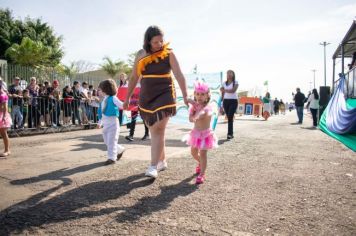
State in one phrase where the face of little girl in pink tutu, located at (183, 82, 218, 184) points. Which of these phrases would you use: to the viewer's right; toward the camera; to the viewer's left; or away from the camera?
toward the camera

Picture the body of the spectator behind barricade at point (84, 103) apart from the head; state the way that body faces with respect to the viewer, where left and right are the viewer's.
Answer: facing the viewer and to the right of the viewer

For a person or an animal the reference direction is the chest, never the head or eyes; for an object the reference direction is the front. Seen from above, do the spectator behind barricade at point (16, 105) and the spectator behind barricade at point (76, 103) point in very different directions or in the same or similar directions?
same or similar directions

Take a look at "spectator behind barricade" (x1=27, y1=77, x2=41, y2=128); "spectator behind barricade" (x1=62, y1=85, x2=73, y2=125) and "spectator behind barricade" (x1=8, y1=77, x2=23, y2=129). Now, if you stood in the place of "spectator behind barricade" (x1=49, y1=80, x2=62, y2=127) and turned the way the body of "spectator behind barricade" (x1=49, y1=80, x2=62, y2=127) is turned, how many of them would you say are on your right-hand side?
2

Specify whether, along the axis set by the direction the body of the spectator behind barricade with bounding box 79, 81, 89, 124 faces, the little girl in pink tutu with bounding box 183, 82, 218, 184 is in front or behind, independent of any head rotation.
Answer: in front

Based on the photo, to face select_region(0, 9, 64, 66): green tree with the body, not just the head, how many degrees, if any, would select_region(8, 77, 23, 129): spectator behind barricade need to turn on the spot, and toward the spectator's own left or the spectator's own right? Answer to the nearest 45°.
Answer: approximately 135° to the spectator's own left

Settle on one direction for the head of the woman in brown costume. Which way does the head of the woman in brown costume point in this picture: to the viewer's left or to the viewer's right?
to the viewer's right

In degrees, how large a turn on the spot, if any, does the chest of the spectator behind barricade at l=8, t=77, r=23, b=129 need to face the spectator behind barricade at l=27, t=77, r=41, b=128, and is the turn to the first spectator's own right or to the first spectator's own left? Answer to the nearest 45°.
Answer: approximately 90° to the first spectator's own left

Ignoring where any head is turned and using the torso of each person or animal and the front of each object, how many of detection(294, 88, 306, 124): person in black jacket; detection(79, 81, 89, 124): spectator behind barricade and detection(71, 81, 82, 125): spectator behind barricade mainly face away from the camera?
1

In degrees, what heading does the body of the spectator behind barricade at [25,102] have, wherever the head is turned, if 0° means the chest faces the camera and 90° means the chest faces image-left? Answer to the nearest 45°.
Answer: approximately 315°

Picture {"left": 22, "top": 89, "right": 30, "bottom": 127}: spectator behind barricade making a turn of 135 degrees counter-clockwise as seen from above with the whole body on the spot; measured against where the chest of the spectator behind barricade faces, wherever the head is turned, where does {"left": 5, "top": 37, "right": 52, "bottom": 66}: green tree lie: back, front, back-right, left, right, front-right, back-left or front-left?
front
